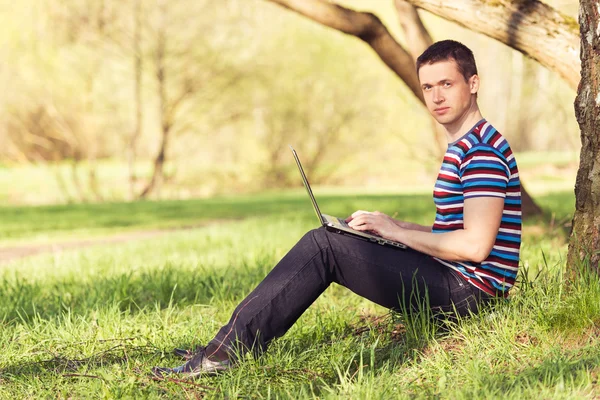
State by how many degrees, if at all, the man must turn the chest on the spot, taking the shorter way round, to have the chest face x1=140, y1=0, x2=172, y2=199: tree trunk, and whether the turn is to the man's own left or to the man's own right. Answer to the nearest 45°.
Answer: approximately 90° to the man's own right

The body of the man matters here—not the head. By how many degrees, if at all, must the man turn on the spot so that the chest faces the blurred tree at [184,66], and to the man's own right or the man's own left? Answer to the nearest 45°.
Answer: approximately 90° to the man's own right

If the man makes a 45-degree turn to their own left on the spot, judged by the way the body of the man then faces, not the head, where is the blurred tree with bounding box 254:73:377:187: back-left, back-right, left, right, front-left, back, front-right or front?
back-right

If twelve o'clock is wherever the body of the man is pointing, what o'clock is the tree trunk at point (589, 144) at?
The tree trunk is roughly at 5 o'clock from the man.

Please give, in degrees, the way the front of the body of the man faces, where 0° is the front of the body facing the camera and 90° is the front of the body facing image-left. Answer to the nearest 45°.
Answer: approximately 90°

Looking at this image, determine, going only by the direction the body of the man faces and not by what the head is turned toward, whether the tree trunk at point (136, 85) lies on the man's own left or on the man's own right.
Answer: on the man's own right
